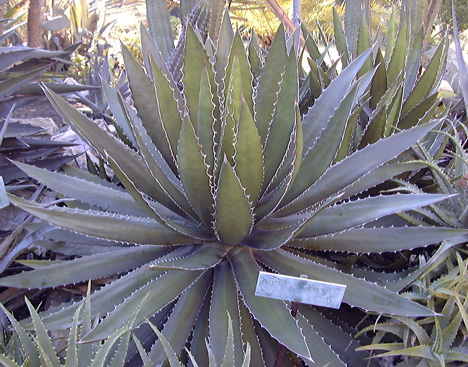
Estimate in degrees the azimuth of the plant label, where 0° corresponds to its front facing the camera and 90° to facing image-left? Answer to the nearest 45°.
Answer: approximately 0°
